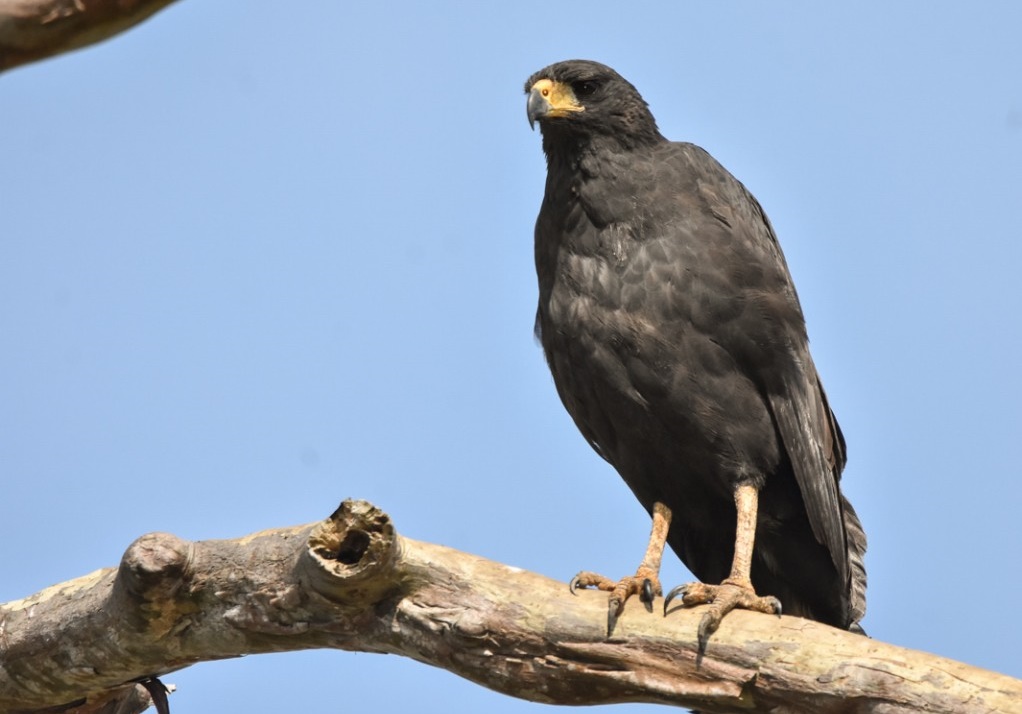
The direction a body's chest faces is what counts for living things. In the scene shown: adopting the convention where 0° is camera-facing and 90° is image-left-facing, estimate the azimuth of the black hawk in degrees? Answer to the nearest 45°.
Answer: approximately 45°

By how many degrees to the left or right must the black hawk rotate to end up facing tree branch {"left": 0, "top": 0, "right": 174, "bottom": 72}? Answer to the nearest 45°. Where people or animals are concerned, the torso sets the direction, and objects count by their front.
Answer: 0° — it already faces it
